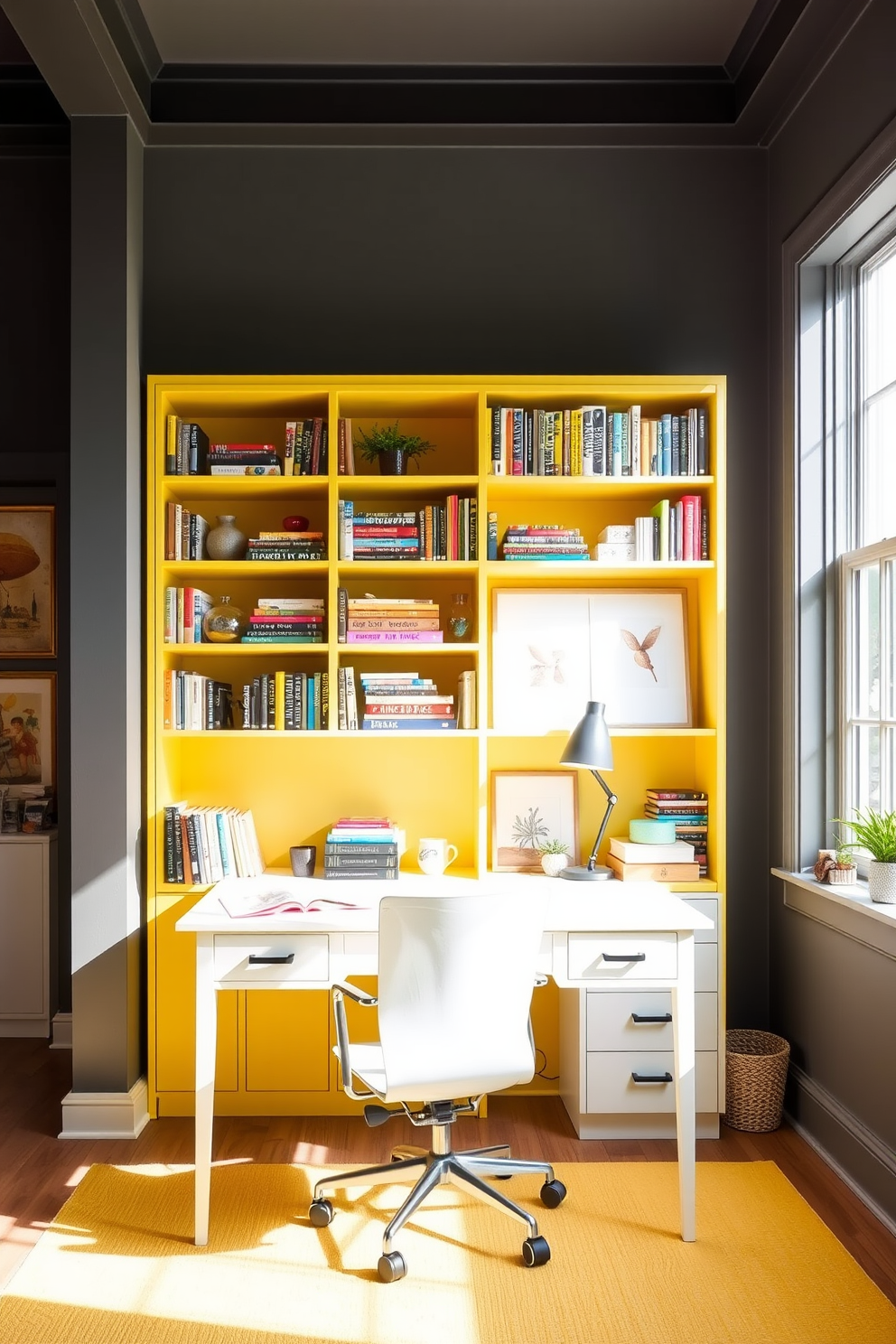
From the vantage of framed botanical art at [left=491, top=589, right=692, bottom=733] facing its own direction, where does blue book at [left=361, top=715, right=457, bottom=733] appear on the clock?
The blue book is roughly at 2 o'clock from the framed botanical art.

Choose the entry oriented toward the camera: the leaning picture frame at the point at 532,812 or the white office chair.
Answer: the leaning picture frame

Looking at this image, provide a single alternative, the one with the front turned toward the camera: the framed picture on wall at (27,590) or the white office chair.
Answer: the framed picture on wall

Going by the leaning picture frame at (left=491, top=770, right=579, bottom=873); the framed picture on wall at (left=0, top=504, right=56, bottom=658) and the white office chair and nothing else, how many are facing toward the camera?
2

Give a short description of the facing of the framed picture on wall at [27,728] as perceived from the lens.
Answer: facing the viewer

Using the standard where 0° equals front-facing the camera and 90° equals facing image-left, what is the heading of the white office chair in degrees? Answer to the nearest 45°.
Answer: approximately 135°

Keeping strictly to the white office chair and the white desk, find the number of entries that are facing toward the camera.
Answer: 1

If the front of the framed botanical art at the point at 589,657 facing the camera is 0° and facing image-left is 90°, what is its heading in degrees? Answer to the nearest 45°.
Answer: approximately 0°

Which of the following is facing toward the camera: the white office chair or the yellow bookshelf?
the yellow bookshelf

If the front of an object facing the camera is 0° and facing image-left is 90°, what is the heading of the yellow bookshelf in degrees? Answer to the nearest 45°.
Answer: approximately 0°

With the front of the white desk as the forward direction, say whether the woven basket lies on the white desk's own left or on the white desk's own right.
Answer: on the white desk's own left

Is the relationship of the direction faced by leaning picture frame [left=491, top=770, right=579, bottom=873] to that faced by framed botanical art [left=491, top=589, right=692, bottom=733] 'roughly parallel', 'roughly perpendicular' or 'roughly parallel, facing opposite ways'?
roughly parallel

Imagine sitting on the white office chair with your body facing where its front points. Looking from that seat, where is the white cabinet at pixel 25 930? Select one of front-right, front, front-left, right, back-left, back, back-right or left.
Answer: front
